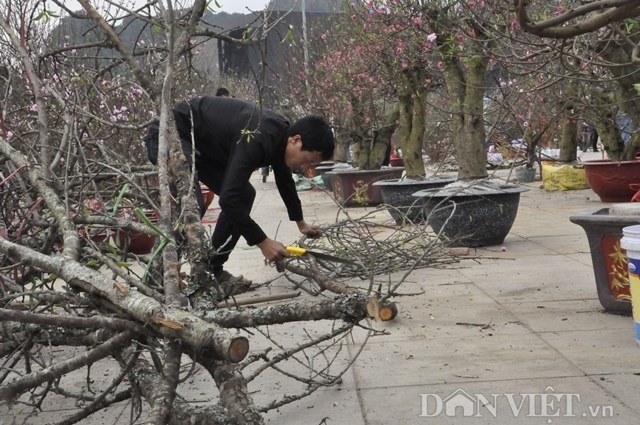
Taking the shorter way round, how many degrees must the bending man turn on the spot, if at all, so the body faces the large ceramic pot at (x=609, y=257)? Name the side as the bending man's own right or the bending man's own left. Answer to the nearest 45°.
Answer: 0° — they already face it

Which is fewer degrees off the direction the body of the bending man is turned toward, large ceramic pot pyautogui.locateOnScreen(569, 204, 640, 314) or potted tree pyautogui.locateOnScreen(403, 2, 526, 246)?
the large ceramic pot

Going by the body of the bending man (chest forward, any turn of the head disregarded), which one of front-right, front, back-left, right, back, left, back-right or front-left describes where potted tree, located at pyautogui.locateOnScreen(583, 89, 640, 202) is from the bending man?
front-left

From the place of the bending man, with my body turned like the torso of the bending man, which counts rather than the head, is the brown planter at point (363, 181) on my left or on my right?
on my left

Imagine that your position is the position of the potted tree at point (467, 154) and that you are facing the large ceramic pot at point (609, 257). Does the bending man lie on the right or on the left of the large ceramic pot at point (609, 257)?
right

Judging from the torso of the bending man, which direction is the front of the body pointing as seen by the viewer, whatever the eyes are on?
to the viewer's right

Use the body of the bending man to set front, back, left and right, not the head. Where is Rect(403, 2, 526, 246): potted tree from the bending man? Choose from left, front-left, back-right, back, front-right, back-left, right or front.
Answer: front-left
